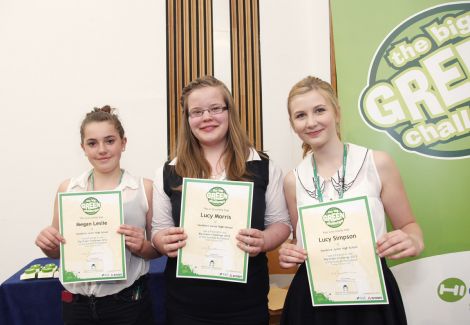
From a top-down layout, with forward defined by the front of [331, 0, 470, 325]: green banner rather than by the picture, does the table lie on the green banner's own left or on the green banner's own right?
on the green banner's own right

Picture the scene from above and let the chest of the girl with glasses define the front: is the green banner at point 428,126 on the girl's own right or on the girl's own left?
on the girl's own left

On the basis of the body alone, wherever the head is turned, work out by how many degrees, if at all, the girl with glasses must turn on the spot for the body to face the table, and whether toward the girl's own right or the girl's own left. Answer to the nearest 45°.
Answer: approximately 135° to the girl's own right

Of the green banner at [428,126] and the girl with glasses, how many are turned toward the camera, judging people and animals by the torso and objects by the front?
2
